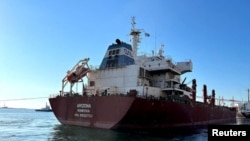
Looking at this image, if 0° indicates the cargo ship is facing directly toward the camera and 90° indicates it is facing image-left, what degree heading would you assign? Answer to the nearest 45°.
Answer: approximately 225°
